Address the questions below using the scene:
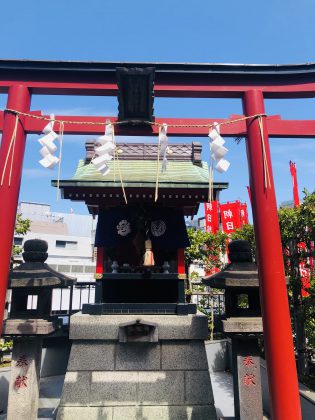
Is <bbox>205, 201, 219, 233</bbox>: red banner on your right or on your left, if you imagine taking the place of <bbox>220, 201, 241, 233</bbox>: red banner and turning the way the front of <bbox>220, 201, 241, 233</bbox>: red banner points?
on your right

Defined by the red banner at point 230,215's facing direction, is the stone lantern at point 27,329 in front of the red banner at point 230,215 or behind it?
in front

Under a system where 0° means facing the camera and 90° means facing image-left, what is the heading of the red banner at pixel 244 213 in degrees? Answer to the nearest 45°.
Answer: approximately 0°

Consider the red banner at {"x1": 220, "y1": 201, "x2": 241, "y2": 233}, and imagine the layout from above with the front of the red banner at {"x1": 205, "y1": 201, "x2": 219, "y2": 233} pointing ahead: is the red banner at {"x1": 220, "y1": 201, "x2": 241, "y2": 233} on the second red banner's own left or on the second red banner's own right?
on the second red banner's own left

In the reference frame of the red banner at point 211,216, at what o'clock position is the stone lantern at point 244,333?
The stone lantern is roughly at 12 o'clock from the red banner.

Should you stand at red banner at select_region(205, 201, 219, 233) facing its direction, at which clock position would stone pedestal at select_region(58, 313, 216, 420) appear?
The stone pedestal is roughly at 12 o'clock from the red banner.

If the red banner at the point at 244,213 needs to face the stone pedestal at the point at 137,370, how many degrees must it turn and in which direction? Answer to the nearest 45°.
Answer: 0° — it already faces it

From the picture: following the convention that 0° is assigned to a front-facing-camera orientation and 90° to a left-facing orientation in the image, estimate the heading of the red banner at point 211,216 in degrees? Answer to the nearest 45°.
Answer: approximately 0°
